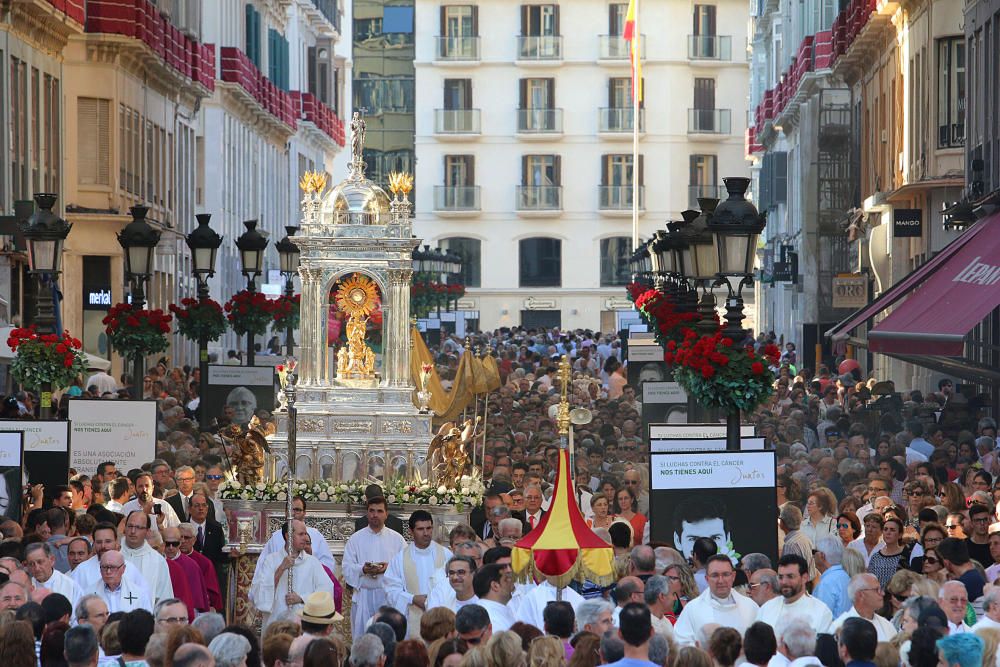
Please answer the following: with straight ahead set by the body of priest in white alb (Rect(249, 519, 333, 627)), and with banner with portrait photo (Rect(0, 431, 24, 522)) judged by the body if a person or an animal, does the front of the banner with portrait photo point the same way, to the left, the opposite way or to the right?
the same way

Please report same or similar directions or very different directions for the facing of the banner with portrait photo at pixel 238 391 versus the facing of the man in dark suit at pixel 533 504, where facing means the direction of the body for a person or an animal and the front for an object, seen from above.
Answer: same or similar directions

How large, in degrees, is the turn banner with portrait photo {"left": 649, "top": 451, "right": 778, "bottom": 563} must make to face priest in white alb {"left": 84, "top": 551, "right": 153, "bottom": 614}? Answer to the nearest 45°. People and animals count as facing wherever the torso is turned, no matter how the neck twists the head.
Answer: approximately 45° to its right

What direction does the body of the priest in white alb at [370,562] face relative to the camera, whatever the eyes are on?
toward the camera

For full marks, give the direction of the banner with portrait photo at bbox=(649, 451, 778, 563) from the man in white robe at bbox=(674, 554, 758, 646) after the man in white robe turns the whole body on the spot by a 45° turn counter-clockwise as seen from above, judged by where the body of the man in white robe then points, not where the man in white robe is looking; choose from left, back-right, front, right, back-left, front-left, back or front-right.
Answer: back-left

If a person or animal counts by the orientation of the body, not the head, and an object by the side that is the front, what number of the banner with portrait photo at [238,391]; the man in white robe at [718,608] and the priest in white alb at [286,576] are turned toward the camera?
3

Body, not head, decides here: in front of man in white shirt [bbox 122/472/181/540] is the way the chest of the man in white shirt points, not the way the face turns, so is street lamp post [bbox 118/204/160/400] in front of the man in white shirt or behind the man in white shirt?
behind

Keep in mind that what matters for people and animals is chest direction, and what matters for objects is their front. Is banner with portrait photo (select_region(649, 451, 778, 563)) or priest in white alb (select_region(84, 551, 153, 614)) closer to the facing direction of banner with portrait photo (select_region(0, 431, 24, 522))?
the priest in white alb

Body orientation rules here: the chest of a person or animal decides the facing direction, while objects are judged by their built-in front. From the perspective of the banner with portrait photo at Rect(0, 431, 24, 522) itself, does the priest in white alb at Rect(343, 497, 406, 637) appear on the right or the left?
on its left

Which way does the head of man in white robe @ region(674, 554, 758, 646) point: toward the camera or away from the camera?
toward the camera

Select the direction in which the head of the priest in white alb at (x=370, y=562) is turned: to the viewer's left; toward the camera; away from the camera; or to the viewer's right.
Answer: toward the camera

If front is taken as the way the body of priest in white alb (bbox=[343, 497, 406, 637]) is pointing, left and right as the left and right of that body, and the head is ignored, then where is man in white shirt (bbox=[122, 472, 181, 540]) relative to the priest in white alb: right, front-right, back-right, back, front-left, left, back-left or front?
back-right

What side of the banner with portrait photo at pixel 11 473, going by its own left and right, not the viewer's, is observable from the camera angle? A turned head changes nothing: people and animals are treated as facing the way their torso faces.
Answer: front

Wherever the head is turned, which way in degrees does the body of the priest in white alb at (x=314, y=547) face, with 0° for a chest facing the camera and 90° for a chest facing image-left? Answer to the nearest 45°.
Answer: approximately 0°
